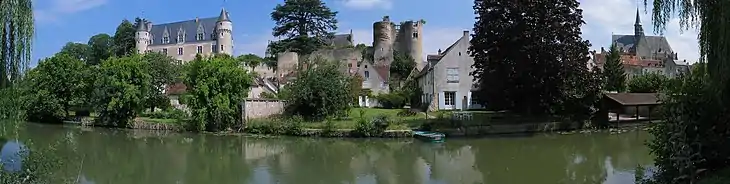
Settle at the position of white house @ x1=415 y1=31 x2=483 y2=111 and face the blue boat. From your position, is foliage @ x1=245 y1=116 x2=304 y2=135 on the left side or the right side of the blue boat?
right

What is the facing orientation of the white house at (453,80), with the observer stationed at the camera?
facing the viewer

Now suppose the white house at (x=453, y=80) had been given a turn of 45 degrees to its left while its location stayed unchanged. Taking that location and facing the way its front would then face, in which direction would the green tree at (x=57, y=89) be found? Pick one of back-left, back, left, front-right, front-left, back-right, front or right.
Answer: back-right

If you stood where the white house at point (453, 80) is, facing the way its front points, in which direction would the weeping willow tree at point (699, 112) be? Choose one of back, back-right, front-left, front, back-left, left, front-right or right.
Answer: front

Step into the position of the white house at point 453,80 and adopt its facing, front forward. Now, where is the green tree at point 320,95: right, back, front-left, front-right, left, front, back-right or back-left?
front-right

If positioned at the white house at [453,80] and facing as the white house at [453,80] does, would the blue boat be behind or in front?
in front
